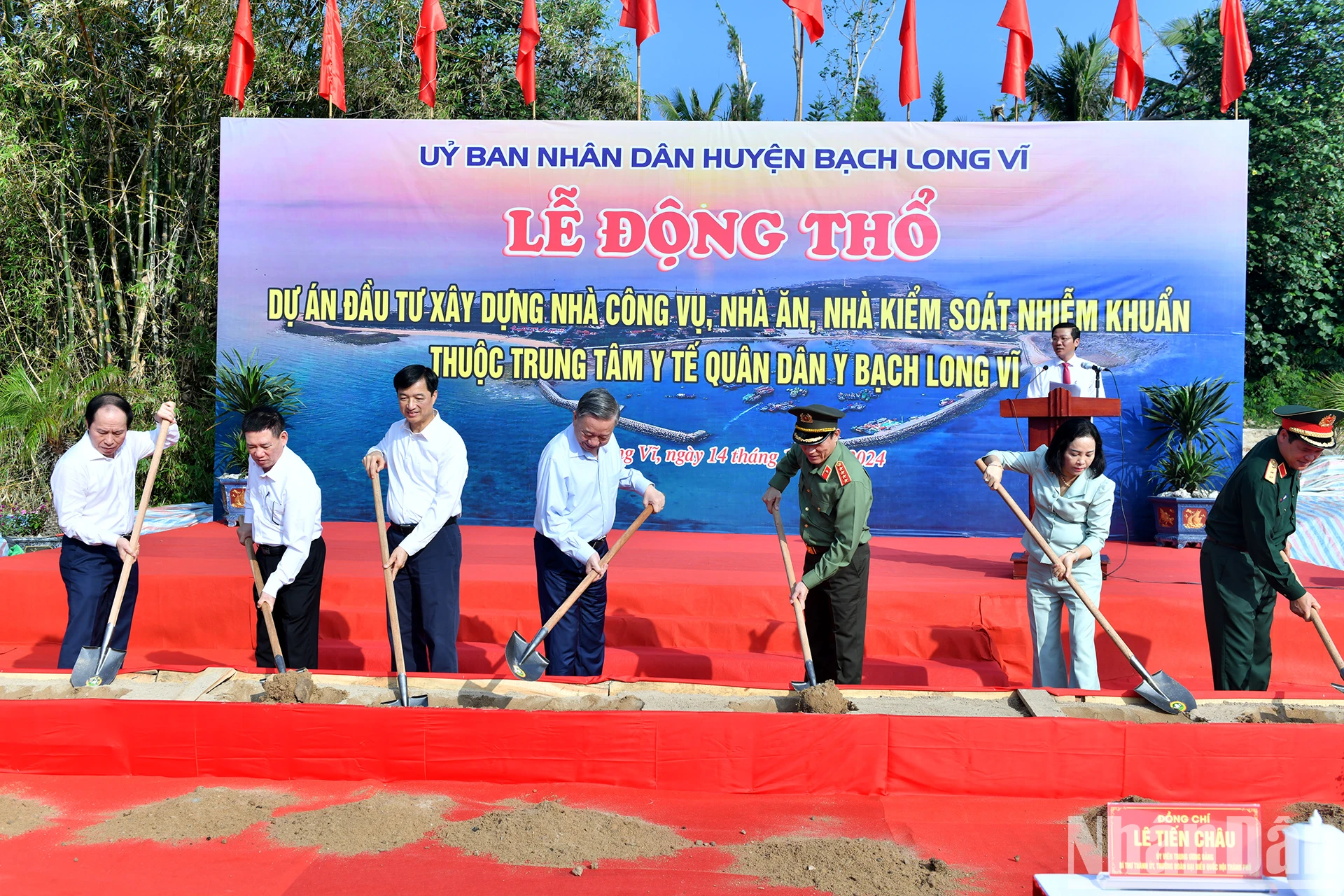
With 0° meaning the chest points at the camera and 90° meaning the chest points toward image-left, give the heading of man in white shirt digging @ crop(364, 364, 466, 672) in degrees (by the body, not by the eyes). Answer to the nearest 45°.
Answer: approximately 45°

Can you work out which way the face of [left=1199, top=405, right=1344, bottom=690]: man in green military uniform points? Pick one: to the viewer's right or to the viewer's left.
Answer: to the viewer's right

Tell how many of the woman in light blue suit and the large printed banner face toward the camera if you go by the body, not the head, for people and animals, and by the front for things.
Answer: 2

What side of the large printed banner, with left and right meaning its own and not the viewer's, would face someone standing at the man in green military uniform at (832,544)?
front

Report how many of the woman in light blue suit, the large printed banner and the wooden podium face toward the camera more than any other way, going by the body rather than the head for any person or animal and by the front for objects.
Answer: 3

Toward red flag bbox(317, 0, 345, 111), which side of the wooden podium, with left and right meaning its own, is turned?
right

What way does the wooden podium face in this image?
toward the camera

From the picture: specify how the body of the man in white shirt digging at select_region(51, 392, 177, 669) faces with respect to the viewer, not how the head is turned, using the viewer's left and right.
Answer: facing the viewer and to the right of the viewer

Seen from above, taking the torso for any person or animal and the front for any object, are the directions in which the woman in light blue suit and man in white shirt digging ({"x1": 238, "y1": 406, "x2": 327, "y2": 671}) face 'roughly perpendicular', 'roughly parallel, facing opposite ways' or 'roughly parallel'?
roughly parallel

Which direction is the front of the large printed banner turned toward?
toward the camera

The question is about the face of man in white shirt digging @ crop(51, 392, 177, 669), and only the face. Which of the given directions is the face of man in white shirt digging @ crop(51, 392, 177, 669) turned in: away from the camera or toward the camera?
toward the camera

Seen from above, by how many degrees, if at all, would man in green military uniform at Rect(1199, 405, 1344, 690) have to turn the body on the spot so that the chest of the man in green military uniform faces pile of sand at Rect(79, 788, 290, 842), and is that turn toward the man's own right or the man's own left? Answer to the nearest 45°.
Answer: approximately 90° to the man's own right
